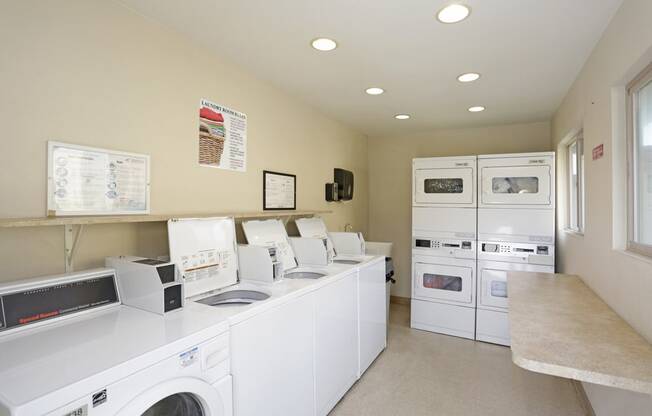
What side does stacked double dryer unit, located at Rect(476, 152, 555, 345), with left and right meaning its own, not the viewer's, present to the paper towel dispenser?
right

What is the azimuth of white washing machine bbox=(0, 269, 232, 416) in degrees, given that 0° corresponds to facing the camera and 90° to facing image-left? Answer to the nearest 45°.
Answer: approximately 315°

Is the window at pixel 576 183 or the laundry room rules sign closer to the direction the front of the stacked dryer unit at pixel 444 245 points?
the laundry room rules sign

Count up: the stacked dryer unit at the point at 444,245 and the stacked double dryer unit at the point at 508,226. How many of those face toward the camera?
2

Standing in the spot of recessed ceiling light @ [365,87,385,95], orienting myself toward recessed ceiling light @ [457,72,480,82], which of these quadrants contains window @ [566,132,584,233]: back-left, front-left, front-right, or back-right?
front-left

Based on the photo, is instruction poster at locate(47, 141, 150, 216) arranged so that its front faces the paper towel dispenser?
no

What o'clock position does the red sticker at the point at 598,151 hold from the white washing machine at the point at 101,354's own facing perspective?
The red sticker is roughly at 11 o'clock from the white washing machine.

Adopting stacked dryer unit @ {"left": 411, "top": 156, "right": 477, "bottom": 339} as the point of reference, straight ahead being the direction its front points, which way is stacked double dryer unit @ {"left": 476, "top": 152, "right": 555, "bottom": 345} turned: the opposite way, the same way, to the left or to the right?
the same way

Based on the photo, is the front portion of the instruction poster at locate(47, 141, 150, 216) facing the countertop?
yes

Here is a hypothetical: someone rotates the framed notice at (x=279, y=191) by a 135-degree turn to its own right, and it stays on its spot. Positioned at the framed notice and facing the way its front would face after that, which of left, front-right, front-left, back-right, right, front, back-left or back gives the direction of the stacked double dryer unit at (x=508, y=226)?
back

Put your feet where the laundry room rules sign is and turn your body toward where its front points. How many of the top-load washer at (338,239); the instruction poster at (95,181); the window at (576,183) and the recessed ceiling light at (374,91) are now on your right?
1

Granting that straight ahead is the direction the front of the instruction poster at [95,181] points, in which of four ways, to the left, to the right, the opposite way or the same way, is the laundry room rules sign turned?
the same way

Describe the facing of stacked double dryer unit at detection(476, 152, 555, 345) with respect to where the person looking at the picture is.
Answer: facing the viewer

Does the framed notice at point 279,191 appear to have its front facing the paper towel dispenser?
no

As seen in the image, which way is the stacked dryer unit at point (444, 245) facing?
toward the camera

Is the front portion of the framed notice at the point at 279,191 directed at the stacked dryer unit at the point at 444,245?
no

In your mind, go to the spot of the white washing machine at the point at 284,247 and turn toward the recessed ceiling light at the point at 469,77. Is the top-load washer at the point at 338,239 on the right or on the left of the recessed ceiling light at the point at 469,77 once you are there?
left

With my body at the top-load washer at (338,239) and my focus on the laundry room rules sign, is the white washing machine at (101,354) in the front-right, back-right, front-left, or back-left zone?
front-left

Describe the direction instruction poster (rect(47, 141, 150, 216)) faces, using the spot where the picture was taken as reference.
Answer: facing the viewer and to the right of the viewer
